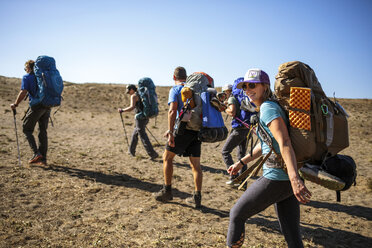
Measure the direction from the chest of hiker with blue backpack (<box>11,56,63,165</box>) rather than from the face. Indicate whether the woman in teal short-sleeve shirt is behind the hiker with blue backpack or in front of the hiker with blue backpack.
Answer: behind

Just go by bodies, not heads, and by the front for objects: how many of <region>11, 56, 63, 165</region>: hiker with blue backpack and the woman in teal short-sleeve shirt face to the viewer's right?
0

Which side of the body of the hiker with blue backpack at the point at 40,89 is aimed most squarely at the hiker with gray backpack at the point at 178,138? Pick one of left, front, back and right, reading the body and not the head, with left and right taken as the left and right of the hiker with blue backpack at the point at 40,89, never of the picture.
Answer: back

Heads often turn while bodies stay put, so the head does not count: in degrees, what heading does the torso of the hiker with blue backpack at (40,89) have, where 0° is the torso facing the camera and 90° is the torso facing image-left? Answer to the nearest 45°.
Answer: approximately 135°

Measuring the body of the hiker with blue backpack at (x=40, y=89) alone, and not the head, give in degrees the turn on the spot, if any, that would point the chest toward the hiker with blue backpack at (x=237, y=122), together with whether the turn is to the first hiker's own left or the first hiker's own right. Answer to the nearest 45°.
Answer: approximately 180°

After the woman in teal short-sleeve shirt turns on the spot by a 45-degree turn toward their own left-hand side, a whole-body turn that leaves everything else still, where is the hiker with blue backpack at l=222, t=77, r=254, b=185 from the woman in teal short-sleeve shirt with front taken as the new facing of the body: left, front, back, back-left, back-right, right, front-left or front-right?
back-right

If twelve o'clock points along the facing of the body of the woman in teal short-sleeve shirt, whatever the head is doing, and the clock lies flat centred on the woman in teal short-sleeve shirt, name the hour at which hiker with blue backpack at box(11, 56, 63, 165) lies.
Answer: The hiker with blue backpack is roughly at 1 o'clock from the woman in teal short-sleeve shirt.

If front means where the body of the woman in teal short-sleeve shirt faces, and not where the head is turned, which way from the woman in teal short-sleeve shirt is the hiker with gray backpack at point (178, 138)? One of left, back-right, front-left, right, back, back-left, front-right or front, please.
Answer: front-right

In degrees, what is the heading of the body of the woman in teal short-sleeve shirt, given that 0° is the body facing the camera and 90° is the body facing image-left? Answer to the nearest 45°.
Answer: approximately 90°
